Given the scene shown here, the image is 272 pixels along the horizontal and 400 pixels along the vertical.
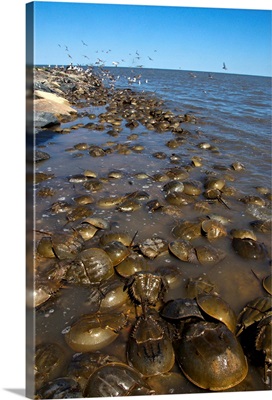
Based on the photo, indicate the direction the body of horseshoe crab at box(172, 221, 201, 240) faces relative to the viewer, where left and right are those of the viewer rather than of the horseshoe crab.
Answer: facing to the left of the viewer

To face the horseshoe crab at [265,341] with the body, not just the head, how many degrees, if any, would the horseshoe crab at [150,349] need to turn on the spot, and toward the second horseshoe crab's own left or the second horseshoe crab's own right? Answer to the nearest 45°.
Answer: approximately 90° to the second horseshoe crab's own left

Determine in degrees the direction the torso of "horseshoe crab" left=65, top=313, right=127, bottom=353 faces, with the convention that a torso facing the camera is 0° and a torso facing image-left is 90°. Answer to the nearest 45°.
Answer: approximately 45°

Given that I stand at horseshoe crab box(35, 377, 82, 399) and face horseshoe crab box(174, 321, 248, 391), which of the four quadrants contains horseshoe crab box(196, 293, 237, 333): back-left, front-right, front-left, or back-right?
front-left

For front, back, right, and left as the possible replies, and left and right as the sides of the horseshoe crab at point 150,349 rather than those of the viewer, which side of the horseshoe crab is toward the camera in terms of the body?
front

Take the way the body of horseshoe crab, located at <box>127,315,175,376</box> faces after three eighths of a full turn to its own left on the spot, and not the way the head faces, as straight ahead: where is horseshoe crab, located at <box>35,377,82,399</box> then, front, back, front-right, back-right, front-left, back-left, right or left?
back

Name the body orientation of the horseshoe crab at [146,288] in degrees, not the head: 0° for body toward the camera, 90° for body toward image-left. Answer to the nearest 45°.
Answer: approximately 180°
